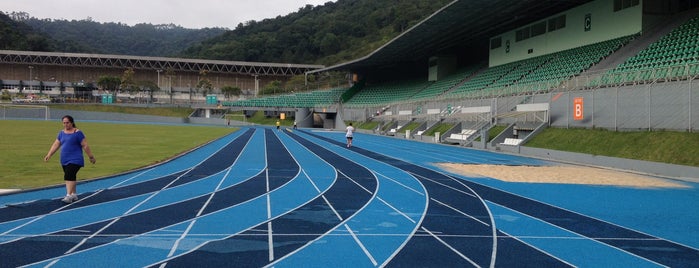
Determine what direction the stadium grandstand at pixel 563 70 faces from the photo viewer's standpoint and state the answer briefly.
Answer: facing the viewer and to the left of the viewer

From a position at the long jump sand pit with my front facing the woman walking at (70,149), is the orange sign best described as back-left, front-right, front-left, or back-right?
back-right

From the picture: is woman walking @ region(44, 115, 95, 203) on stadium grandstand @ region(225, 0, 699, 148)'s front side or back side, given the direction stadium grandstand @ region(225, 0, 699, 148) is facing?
on the front side

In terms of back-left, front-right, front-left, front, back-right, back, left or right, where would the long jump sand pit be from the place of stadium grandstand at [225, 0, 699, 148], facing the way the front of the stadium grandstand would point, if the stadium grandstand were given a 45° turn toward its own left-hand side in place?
front

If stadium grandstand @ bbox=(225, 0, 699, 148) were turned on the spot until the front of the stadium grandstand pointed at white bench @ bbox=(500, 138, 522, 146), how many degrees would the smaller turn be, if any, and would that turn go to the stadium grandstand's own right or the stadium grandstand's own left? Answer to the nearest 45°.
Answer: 0° — it already faces it
